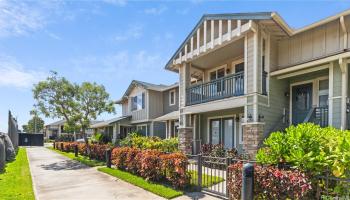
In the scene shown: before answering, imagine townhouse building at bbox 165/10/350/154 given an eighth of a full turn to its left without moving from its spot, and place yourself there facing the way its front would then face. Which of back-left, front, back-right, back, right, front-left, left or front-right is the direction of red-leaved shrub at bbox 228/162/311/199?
front

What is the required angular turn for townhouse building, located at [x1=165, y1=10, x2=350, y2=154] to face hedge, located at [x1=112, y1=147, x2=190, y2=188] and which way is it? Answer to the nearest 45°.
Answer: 0° — it already faces it

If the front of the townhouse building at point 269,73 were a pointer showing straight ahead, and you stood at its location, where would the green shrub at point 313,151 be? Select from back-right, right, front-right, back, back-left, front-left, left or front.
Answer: front-left

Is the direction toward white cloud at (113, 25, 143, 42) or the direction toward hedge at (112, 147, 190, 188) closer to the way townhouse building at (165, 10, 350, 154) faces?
the hedge

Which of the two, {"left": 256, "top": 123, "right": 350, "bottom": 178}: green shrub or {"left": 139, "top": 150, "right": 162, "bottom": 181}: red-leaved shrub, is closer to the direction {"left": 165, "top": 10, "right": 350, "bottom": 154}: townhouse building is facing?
the red-leaved shrub

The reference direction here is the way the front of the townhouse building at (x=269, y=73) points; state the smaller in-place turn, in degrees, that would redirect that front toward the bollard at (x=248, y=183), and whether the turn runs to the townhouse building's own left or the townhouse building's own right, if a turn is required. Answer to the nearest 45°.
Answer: approximately 45° to the townhouse building's own left

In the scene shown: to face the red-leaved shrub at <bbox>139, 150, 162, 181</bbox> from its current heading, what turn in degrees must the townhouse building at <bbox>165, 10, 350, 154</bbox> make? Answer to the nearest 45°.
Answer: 0° — it already faces it

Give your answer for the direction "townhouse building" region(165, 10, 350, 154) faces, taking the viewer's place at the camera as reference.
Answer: facing the viewer and to the left of the viewer

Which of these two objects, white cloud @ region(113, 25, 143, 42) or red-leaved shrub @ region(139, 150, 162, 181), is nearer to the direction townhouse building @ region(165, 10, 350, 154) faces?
the red-leaved shrub
